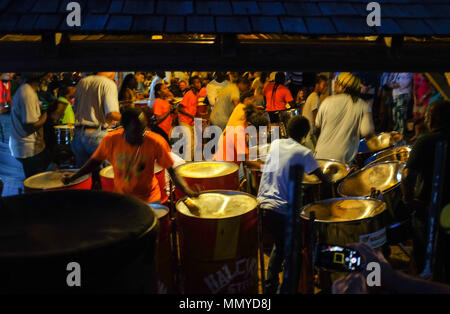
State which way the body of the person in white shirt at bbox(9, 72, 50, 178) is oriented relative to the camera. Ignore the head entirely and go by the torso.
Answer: to the viewer's right

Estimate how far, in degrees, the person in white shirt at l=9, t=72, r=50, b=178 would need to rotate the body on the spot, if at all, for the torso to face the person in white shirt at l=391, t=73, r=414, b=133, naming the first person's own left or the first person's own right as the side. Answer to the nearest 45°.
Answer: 0° — they already face them

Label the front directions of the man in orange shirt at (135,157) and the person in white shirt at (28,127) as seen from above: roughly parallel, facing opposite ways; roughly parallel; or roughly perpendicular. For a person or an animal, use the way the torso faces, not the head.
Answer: roughly perpendicular

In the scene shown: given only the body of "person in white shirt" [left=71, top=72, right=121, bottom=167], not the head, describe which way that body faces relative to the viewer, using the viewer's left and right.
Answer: facing away from the viewer and to the right of the viewer
